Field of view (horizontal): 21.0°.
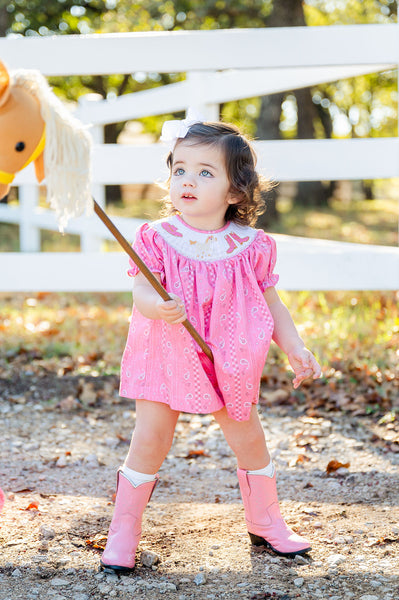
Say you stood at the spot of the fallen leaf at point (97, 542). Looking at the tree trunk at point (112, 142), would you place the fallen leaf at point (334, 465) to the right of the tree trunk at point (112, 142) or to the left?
right

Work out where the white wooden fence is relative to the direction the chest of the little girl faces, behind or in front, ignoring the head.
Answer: behind

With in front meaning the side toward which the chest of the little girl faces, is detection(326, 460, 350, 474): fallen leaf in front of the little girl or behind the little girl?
behind

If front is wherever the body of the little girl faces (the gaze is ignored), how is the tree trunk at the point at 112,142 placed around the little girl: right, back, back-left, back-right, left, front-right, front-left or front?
back

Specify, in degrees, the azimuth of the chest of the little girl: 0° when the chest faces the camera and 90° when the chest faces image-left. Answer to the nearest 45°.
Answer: approximately 0°
